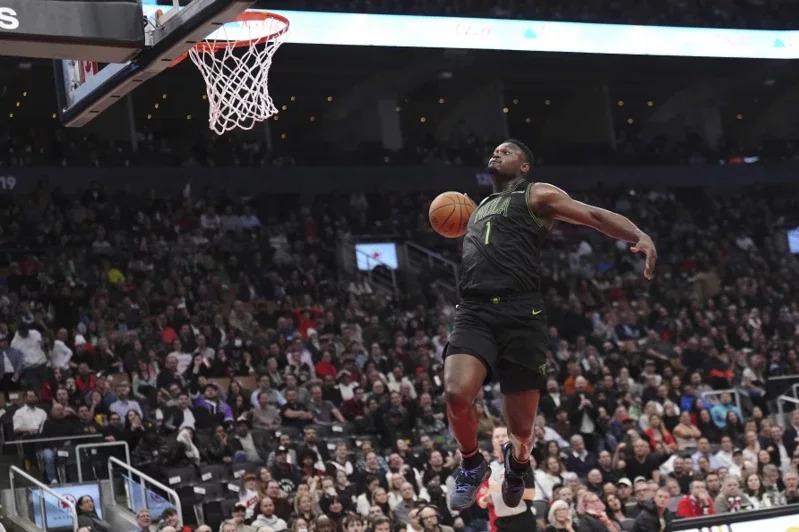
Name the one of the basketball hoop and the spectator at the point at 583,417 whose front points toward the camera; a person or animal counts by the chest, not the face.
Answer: the spectator

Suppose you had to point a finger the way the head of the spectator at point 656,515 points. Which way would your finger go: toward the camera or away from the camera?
toward the camera

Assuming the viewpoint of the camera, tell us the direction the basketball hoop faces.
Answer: facing to the right of the viewer

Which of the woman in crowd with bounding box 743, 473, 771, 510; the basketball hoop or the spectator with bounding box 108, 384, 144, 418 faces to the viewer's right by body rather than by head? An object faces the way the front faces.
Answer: the basketball hoop

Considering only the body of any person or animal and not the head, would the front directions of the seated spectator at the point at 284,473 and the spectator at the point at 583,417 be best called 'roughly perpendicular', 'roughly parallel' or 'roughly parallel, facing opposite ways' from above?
roughly parallel

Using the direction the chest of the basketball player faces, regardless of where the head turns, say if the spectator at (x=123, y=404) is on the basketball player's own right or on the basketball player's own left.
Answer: on the basketball player's own right

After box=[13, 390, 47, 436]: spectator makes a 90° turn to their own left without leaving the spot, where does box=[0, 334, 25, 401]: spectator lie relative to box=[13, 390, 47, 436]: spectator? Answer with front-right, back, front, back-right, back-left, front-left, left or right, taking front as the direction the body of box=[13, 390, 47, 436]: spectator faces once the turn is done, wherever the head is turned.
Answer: left

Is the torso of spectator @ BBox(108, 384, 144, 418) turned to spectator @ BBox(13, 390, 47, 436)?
no

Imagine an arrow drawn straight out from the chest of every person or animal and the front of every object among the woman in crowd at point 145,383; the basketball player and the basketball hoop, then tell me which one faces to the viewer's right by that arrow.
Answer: the basketball hoop

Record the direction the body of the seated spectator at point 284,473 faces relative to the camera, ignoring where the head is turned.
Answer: toward the camera

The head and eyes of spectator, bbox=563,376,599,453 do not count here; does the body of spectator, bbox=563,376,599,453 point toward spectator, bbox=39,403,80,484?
no

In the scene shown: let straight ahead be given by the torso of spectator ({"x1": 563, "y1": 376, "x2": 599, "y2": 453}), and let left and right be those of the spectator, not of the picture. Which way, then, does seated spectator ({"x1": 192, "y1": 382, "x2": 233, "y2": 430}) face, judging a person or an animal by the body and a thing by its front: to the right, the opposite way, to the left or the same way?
the same way

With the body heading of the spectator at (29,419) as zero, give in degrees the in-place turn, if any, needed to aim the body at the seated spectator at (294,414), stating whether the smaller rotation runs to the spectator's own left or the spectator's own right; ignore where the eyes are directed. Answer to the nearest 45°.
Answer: approximately 90° to the spectator's own left

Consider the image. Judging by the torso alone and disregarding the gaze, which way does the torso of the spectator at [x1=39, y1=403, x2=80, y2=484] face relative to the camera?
toward the camera

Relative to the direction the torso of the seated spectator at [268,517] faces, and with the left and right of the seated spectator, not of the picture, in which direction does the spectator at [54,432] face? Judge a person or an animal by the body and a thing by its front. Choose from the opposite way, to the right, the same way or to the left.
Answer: the same way

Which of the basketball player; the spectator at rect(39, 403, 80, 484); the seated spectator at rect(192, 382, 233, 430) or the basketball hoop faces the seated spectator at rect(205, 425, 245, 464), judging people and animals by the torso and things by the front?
the seated spectator at rect(192, 382, 233, 430)

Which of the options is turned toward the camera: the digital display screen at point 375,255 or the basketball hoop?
the digital display screen

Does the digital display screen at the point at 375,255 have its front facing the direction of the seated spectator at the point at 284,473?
yes

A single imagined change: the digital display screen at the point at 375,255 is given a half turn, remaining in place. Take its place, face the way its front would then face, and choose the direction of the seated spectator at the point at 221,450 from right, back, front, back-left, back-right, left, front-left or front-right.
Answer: back

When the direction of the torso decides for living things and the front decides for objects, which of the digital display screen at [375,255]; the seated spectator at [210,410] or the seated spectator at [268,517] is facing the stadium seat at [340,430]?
the digital display screen

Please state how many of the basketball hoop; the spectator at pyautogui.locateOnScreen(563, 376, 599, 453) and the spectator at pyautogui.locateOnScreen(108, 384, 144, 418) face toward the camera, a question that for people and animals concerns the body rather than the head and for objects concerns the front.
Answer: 2

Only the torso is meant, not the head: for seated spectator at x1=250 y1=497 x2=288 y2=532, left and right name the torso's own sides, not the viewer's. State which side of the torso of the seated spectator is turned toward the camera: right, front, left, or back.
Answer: front
